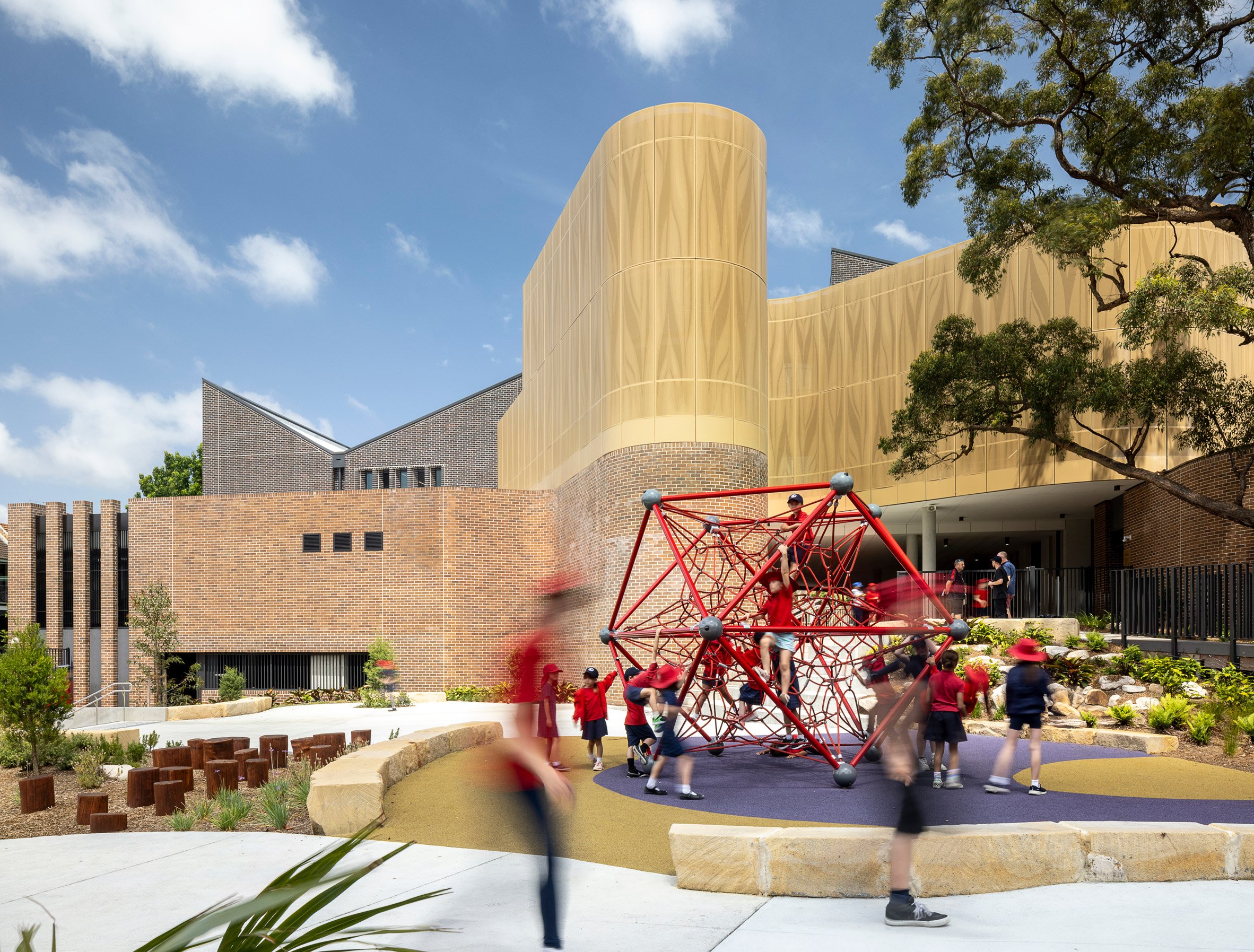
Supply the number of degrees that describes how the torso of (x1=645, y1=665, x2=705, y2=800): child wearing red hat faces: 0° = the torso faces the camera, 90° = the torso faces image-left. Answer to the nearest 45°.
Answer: approximately 270°

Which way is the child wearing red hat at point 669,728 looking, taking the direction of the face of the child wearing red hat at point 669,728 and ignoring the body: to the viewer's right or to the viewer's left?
to the viewer's right

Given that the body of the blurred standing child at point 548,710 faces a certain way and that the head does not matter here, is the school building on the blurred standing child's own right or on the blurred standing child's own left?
on the blurred standing child's own left
